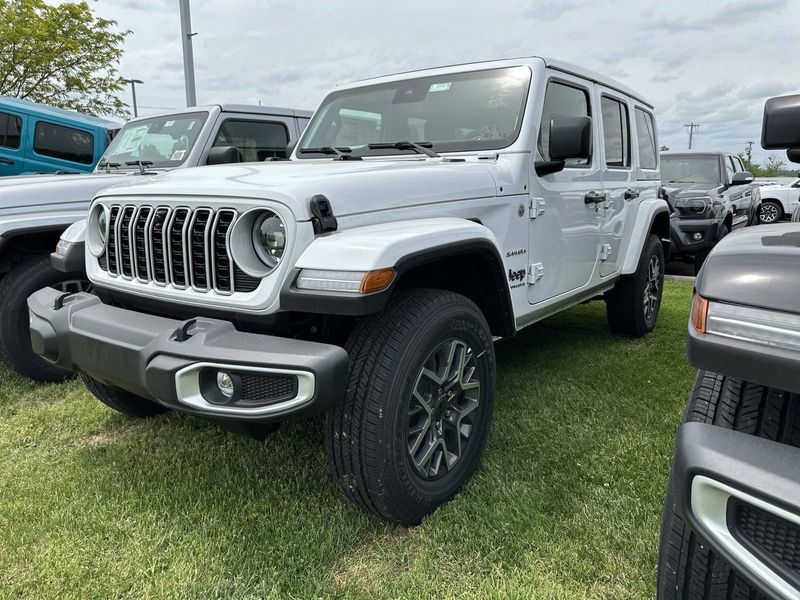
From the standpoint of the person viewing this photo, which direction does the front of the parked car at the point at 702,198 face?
facing the viewer and to the left of the viewer

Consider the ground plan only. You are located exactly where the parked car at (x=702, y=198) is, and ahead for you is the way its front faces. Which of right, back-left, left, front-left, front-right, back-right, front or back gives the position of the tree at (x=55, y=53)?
front-right

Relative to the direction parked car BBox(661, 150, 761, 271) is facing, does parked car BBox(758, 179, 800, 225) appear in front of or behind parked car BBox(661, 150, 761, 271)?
behind

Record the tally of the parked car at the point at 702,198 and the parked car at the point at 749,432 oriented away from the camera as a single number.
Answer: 0

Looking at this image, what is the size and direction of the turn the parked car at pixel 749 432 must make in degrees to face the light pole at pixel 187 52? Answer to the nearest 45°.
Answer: approximately 135° to its right

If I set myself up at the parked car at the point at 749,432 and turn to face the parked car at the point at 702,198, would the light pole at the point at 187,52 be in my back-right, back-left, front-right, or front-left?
front-left

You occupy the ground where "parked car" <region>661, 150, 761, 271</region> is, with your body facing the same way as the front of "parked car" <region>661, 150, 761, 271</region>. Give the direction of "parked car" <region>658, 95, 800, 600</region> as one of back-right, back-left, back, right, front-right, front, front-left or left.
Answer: front-left

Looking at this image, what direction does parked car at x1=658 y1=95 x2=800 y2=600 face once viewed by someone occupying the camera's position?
facing the viewer

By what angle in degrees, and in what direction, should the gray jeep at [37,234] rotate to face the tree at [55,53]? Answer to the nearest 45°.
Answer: approximately 135° to its right

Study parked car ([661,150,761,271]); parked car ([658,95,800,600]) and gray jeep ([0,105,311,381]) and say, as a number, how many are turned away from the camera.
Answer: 0

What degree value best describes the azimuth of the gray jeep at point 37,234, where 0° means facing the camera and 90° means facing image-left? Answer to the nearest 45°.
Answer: approximately 45°

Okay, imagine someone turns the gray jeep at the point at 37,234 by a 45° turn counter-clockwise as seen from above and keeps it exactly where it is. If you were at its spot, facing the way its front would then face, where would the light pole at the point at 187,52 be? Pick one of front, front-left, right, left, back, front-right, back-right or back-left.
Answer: back

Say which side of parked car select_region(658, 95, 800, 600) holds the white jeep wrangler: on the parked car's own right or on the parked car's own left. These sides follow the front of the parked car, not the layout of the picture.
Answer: on the parked car's own right

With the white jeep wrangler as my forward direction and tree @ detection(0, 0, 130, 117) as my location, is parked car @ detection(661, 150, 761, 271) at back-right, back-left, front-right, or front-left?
front-left

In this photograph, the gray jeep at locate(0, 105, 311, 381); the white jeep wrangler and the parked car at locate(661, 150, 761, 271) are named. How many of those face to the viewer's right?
0
